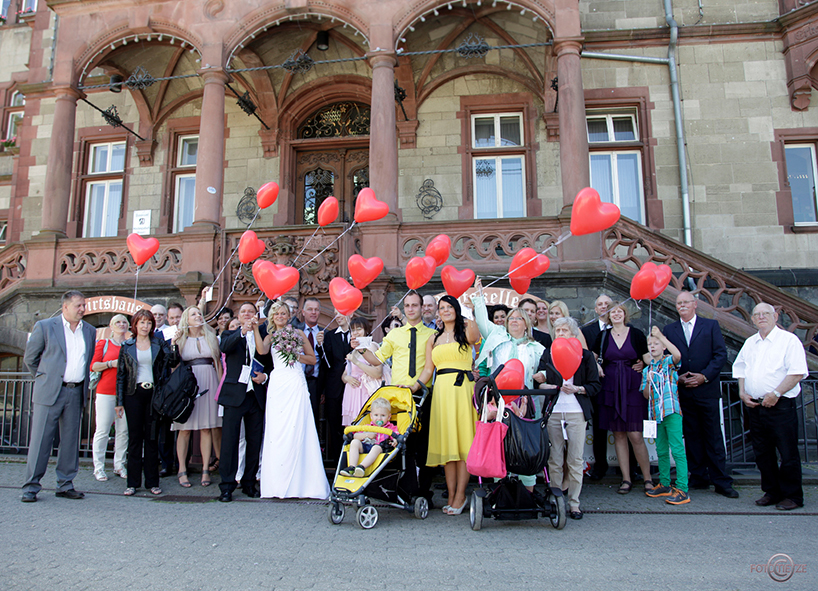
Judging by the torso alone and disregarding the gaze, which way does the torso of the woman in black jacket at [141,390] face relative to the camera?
toward the camera

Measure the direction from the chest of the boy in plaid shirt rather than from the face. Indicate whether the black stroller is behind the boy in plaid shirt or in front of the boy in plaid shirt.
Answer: in front

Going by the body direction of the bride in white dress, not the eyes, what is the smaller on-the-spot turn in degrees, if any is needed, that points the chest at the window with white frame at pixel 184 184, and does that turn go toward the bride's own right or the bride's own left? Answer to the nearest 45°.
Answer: approximately 180°

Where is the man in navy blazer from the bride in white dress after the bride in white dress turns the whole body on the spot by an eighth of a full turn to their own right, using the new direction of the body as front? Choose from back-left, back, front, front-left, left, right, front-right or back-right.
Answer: back-left

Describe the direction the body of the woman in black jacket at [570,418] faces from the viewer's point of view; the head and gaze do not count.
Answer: toward the camera

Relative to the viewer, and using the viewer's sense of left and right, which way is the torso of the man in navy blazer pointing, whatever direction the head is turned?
facing the viewer and to the left of the viewer

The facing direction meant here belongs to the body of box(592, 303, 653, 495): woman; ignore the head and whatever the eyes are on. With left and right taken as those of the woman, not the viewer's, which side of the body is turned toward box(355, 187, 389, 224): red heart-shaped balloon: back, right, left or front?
right

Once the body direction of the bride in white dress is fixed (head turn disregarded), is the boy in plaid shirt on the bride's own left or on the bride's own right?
on the bride's own left

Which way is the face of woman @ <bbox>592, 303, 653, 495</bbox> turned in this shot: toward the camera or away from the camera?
toward the camera

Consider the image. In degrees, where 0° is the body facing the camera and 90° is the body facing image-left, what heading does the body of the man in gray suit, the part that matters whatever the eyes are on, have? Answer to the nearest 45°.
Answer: approximately 315°
